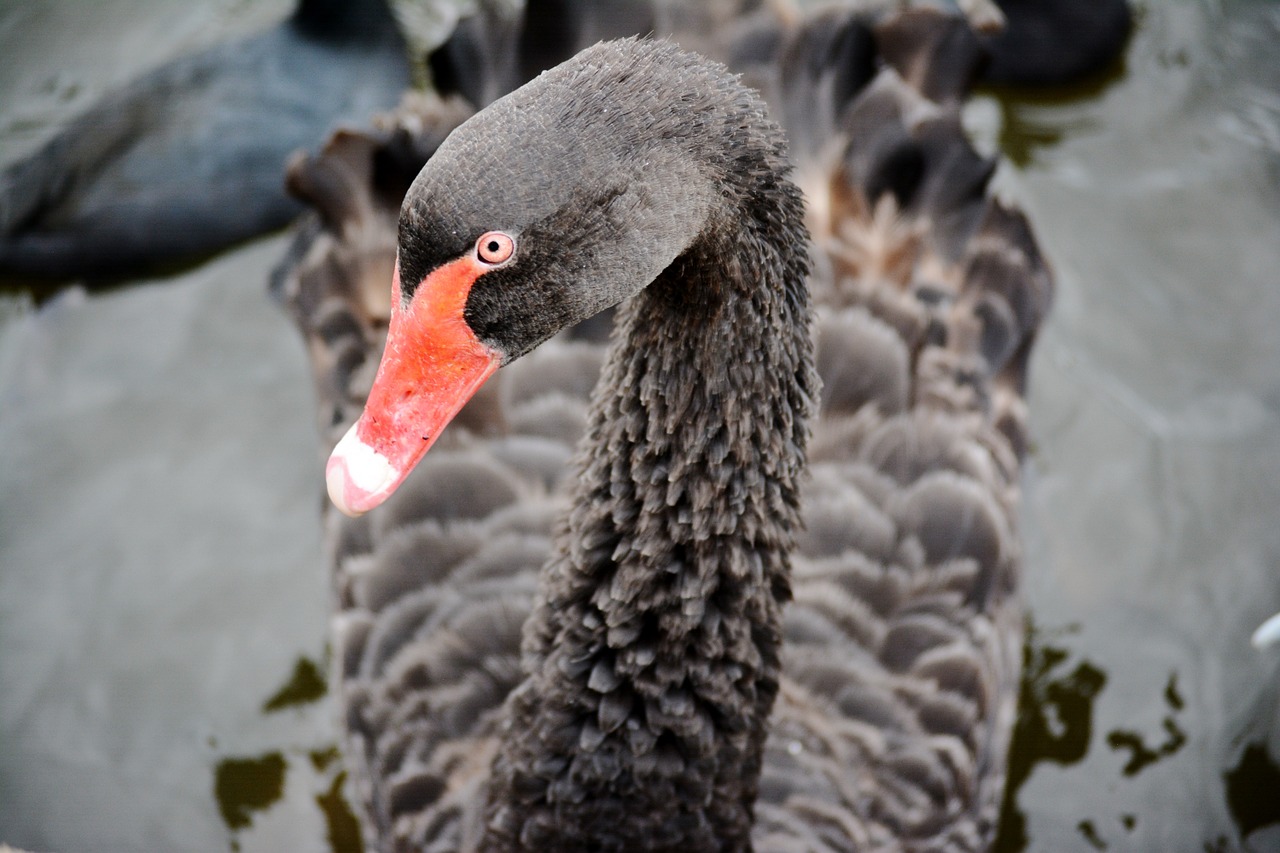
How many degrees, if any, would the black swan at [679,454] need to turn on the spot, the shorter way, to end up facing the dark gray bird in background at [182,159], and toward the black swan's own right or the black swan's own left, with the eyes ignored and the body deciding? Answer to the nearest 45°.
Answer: approximately 135° to the black swan's own right

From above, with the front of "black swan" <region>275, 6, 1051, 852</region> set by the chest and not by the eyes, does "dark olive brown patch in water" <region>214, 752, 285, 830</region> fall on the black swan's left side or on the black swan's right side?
on the black swan's right side

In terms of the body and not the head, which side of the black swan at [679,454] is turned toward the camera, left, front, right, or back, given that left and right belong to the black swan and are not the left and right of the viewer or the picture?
front

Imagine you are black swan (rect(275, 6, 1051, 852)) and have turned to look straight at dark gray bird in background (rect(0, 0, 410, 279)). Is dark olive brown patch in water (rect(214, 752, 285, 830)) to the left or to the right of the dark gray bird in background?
left
